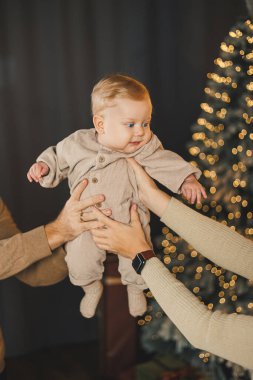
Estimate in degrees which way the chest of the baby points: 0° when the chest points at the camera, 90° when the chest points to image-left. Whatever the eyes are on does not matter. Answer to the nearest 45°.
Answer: approximately 0°

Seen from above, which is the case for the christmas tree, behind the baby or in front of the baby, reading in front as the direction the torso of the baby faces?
behind

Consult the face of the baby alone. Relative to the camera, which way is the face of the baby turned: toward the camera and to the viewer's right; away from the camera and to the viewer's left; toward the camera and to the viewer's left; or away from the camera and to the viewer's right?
toward the camera and to the viewer's right
